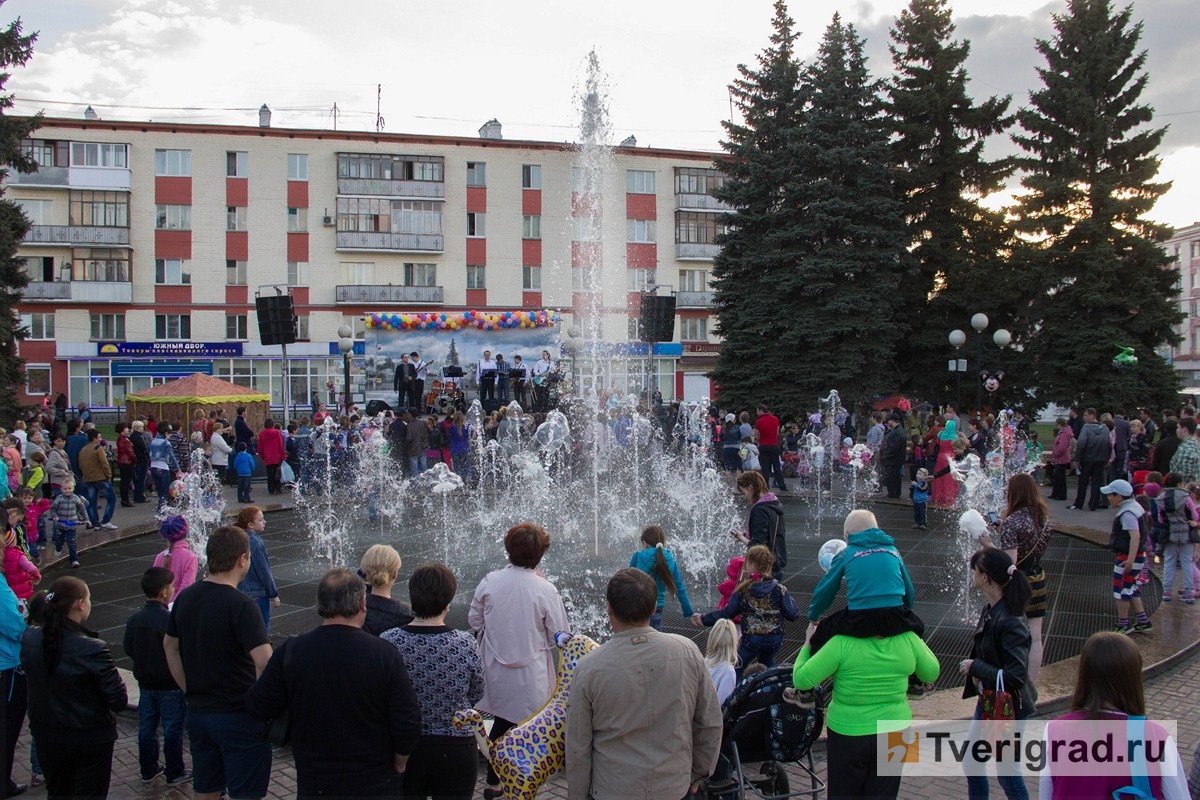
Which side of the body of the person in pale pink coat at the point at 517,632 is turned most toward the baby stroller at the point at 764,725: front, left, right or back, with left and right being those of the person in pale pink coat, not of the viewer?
right

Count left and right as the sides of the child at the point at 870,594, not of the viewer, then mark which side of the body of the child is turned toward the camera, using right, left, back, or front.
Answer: back

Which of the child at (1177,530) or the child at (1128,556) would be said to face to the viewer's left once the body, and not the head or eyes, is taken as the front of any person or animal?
the child at (1128,556)

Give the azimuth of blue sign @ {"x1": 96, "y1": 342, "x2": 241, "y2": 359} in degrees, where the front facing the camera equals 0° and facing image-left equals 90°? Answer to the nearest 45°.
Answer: approximately 0°

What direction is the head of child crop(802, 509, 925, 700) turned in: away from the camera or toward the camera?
away from the camera

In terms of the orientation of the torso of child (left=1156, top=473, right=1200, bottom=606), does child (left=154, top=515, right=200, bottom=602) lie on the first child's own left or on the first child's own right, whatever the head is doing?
on the first child's own left

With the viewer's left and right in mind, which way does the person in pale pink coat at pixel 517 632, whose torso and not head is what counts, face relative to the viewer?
facing away from the viewer

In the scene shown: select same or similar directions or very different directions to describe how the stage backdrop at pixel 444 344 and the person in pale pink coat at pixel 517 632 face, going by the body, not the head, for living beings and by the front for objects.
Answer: very different directions

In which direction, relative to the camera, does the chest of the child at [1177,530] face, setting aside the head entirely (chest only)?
away from the camera

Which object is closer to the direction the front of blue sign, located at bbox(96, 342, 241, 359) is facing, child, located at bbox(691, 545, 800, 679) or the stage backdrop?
the child

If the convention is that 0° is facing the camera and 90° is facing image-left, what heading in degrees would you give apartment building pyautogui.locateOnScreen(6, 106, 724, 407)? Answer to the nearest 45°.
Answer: approximately 0°

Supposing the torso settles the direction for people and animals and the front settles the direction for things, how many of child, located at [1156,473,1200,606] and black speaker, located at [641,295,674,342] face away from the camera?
1
